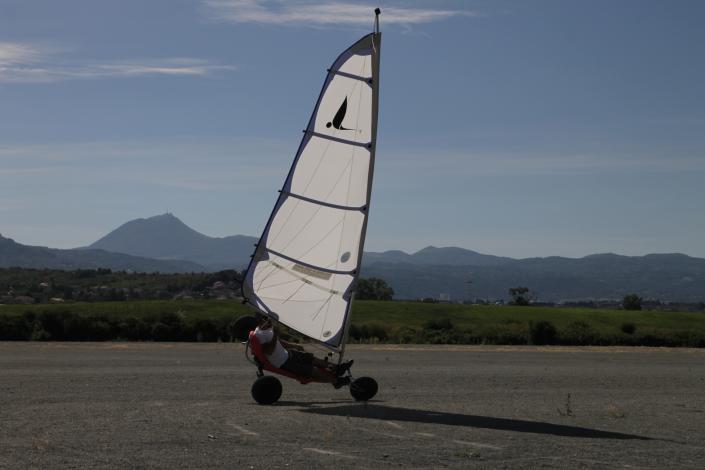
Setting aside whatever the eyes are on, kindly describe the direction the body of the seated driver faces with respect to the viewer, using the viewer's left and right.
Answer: facing to the right of the viewer

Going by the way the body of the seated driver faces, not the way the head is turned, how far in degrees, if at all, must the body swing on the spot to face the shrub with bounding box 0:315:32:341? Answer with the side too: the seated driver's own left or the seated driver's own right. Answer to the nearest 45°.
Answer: approximately 135° to the seated driver's own left
